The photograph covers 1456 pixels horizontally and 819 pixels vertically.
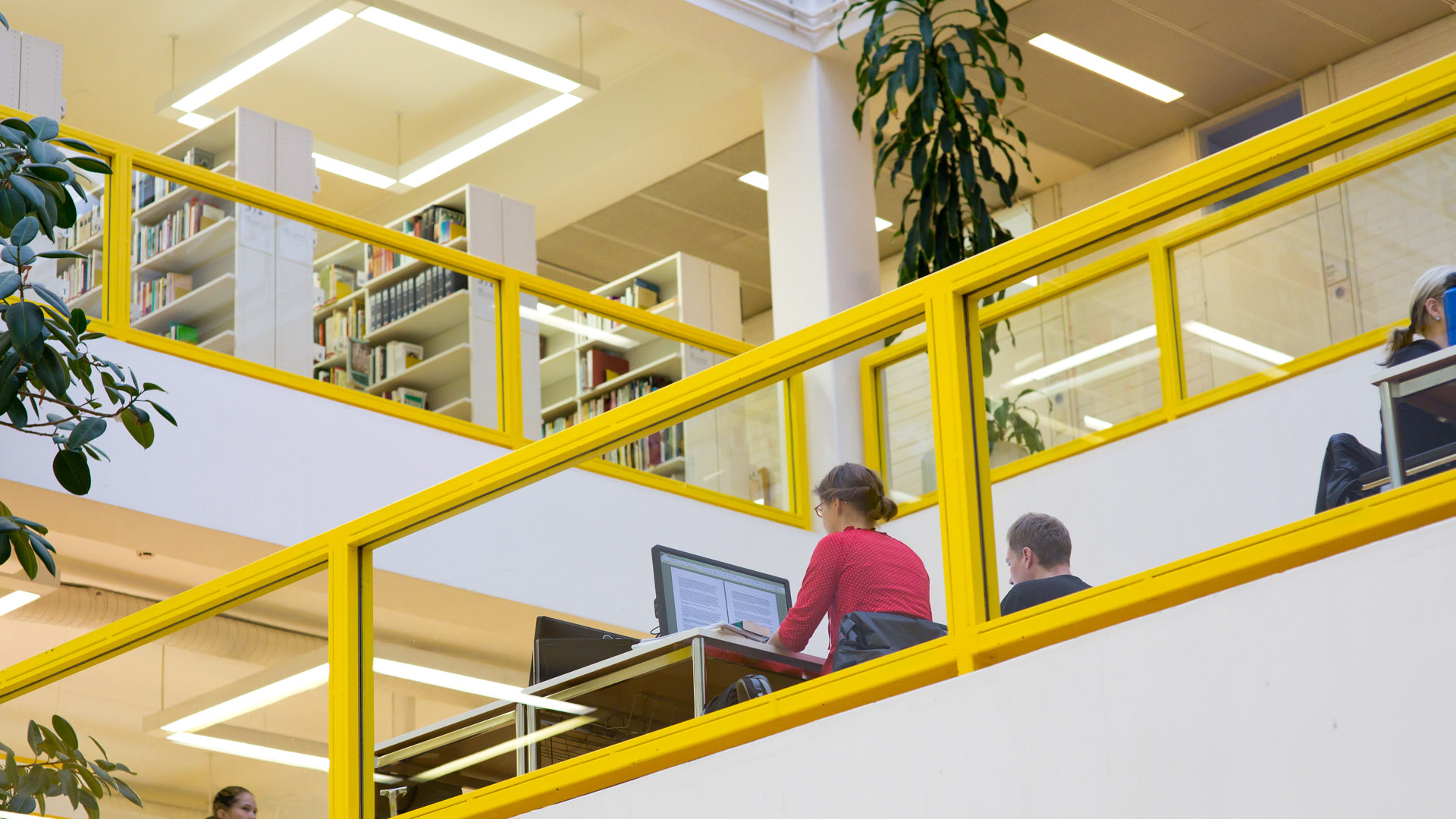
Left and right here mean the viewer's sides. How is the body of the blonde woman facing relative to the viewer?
facing to the right of the viewer

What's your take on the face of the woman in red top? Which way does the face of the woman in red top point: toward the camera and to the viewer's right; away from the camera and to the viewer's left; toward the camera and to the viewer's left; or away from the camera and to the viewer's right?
away from the camera and to the viewer's left

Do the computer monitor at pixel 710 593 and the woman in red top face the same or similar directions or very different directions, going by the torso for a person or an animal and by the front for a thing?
very different directions

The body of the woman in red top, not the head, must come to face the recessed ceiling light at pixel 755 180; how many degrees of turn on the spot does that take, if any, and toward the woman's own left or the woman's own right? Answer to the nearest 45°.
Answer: approximately 45° to the woman's own right

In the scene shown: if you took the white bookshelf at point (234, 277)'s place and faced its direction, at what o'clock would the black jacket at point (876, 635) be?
The black jacket is roughly at 10 o'clock from the white bookshelf.

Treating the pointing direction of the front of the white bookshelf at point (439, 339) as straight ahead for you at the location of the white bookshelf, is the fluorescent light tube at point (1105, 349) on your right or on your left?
on your left
